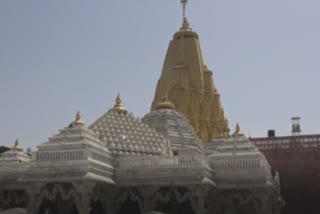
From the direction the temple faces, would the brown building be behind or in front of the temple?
behind

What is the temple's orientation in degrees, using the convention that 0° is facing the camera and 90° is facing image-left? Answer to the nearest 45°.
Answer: approximately 45°
